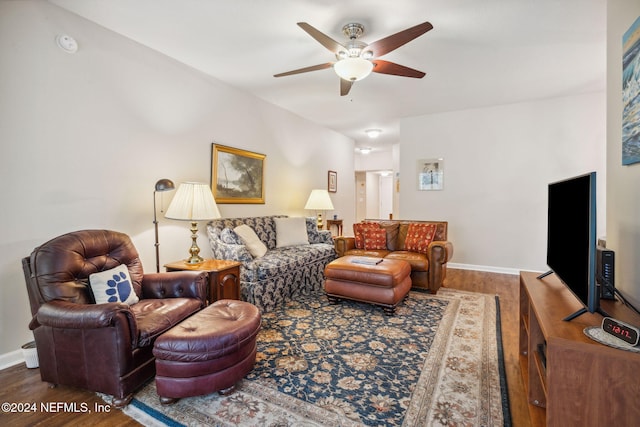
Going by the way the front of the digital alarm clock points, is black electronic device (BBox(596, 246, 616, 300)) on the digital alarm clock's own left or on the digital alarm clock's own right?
on the digital alarm clock's own right

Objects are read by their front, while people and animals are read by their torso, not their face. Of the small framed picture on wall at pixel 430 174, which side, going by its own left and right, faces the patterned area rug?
front

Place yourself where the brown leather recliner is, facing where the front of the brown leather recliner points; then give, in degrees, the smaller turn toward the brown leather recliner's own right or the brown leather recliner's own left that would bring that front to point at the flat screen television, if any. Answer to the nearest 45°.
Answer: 0° — it already faces it

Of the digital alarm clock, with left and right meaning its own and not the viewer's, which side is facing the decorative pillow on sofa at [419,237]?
right

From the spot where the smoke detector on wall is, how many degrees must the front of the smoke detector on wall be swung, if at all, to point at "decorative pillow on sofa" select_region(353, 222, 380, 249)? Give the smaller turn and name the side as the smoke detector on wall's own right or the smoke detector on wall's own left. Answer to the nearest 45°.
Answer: approximately 45° to the smoke detector on wall's own left

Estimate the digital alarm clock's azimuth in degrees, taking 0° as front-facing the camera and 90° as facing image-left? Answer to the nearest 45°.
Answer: approximately 45°

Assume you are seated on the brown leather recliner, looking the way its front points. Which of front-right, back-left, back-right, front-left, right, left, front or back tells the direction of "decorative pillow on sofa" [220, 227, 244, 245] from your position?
left

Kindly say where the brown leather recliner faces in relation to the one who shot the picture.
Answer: facing the viewer and to the right of the viewer

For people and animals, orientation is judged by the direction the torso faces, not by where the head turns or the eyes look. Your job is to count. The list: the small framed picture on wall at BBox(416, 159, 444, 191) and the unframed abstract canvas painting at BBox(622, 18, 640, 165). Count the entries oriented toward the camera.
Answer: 1

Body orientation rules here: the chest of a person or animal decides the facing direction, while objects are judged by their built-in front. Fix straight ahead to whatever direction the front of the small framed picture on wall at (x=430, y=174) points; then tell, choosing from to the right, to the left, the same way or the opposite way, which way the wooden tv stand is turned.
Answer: to the right

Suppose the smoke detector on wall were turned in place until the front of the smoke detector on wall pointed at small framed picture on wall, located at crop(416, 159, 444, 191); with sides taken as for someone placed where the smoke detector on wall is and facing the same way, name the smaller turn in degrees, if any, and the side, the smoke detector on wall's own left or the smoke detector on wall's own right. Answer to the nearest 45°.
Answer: approximately 45° to the smoke detector on wall's own left

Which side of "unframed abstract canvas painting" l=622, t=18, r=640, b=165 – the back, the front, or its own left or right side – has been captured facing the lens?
left

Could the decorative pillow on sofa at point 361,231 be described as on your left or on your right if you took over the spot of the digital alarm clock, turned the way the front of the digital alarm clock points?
on your right

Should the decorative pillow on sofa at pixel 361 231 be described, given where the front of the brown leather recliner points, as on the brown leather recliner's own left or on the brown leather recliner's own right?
on the brown leather recliner's own left
